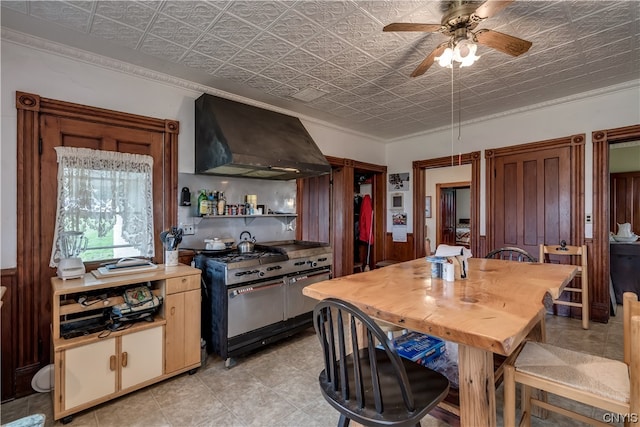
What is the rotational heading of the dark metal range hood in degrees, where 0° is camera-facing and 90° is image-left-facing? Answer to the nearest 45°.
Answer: approximately 315°

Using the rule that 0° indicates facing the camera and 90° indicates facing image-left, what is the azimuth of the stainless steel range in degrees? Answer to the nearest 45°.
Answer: approximately 315°

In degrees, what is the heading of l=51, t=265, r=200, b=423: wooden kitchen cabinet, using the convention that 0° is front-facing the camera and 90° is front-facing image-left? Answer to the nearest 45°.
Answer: approximately 315°

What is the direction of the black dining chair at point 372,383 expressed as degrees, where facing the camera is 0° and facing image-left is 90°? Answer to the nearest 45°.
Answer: approximately 225°
